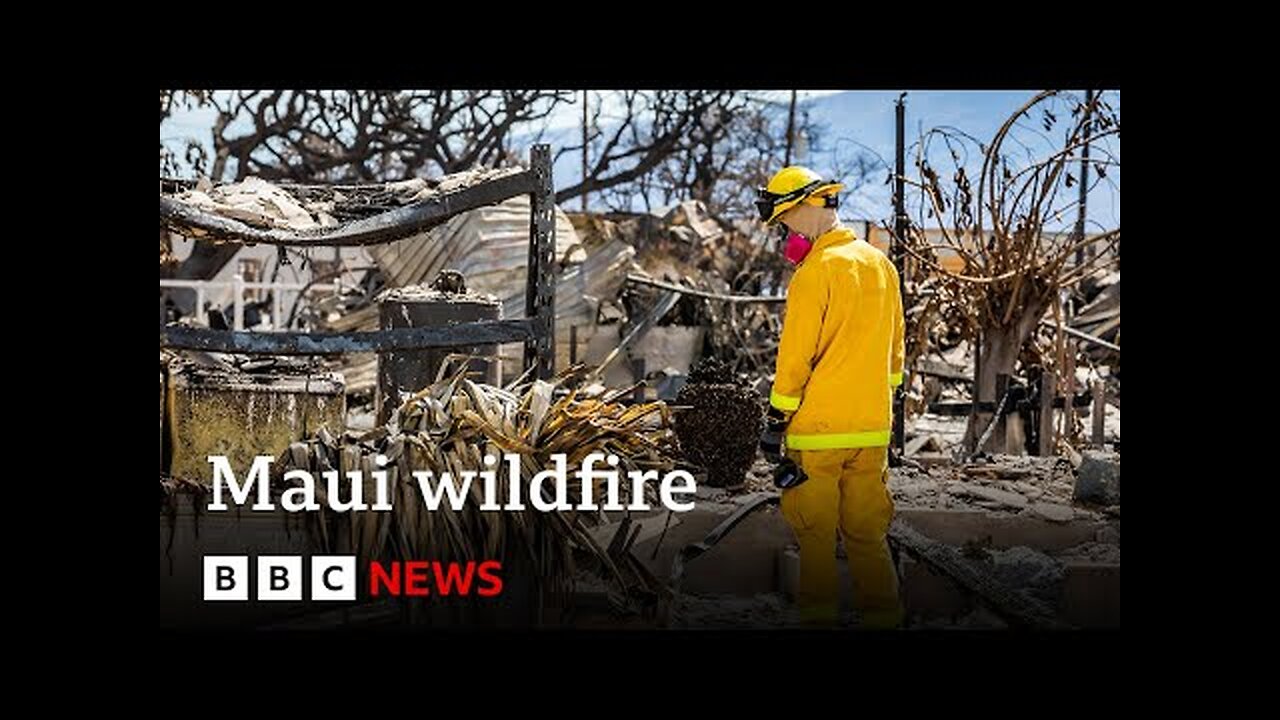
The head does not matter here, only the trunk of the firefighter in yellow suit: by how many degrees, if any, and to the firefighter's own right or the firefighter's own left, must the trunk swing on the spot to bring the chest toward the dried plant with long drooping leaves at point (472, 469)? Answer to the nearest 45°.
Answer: approximately 90° to the firefighter's own left

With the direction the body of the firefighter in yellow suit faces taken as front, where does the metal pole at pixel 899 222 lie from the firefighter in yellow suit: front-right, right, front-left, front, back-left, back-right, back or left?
front-right

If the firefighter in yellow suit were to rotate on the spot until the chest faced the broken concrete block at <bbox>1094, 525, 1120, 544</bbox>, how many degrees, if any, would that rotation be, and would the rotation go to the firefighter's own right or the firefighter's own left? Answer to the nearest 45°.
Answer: approximately 90° to the firefighter's own right

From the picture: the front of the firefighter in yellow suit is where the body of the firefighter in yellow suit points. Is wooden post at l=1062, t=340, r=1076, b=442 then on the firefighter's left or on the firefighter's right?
on the firefighter's right

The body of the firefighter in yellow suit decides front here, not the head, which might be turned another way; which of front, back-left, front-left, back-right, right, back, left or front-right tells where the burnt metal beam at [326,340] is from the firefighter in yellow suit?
front-left

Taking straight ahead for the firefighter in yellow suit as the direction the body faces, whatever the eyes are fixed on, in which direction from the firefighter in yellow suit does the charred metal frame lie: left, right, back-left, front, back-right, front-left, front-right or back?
front-left

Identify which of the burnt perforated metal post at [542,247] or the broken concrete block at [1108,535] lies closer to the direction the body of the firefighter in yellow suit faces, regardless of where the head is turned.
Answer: the burnt perforated metal post

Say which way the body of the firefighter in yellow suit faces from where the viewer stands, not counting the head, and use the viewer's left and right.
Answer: facing away from the viewer and to the left of the viewer

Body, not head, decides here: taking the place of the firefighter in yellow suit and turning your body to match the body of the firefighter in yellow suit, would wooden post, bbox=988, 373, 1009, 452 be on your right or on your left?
on your right

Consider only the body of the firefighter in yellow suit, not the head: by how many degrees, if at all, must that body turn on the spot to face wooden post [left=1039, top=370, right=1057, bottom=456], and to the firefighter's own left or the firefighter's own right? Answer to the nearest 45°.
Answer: approximately 90° to the firefighter's own right

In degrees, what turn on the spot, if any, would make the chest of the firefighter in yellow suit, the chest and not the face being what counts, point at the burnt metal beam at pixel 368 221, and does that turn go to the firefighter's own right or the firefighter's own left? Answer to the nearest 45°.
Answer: approximately 45° to the firefighter's own left

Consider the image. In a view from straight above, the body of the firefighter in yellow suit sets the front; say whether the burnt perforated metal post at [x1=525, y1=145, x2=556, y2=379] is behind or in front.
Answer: in front
